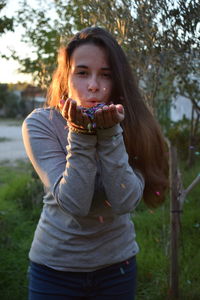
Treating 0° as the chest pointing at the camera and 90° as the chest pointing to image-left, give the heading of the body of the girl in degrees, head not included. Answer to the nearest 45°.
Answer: approximately 0°

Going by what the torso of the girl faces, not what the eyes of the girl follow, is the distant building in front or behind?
behind

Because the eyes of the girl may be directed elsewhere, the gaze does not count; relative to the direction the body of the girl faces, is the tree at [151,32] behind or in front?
behind

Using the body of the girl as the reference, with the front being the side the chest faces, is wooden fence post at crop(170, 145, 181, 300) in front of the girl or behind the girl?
behind
